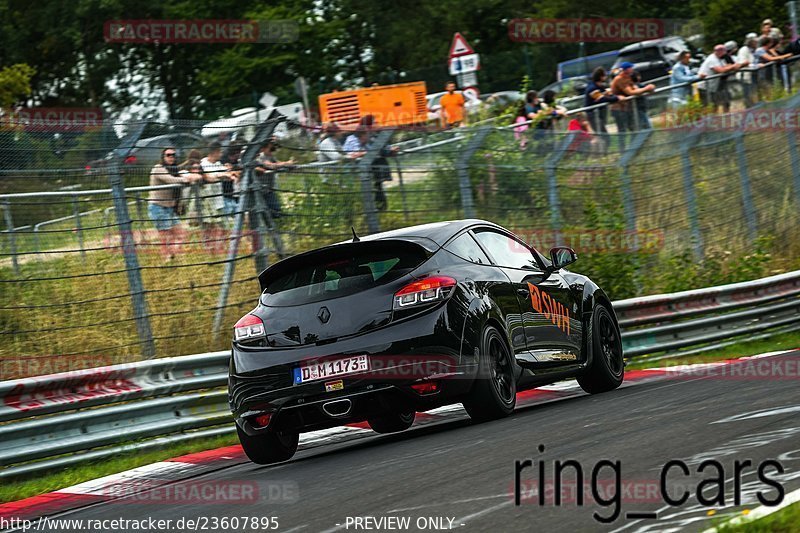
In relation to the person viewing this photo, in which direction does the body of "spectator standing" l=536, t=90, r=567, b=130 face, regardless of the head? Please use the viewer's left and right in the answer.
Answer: facing the viewer and to the right of the viewer

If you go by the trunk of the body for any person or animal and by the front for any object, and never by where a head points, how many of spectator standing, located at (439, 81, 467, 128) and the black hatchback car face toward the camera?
1

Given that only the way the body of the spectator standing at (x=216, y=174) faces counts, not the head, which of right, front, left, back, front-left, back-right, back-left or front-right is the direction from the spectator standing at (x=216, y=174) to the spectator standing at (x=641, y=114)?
left

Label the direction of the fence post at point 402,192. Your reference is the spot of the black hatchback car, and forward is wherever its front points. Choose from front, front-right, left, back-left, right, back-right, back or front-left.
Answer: front-left

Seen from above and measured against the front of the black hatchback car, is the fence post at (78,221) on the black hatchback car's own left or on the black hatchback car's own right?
on the black hatchback car's own left

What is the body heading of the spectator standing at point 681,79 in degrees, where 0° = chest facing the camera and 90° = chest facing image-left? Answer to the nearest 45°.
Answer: approximately 315°

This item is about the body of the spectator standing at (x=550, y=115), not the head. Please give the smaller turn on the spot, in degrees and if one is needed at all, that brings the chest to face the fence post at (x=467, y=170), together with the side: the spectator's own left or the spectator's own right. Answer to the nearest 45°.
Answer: approximately 45° to the spectator's own right
